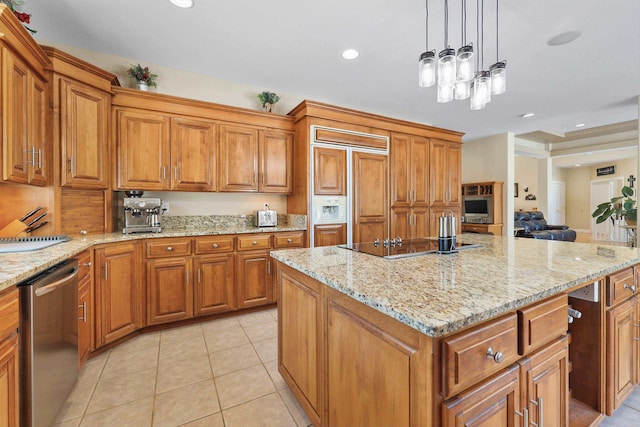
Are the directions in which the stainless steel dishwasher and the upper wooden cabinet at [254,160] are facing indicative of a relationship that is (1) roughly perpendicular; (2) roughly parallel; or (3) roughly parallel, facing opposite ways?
roughly perpendicular

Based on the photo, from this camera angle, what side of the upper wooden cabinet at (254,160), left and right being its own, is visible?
front

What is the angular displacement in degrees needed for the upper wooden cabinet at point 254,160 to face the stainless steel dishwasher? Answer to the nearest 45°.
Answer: approximately 45° to its right

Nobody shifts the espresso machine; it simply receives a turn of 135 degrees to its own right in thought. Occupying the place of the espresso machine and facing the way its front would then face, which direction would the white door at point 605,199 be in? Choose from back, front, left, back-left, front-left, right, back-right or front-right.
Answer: back-right

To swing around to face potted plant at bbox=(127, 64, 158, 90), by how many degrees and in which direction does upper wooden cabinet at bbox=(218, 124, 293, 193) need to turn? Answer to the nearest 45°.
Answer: approximately 90° to its right

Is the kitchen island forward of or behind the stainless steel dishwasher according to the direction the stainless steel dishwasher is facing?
forward

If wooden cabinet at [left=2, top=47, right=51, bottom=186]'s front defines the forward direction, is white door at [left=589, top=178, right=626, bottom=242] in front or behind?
in front

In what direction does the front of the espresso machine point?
toward the camera

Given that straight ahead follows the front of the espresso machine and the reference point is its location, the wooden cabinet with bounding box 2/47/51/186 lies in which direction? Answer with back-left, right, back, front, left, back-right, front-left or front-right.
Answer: front-right

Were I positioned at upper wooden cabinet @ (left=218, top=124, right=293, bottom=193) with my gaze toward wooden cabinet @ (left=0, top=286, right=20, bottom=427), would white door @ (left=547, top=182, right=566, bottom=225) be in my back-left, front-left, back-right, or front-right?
back-left

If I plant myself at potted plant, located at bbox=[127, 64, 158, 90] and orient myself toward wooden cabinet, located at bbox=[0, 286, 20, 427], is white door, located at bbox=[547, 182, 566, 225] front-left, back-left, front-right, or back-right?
back-left

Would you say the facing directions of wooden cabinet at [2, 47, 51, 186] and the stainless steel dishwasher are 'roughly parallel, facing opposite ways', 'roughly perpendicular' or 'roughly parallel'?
roughly parallel

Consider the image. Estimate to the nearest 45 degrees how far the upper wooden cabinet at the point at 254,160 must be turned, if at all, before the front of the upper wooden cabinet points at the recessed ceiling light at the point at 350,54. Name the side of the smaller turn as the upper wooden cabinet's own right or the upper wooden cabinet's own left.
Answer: approximately 45° to the upper wooden cabinet's own left
